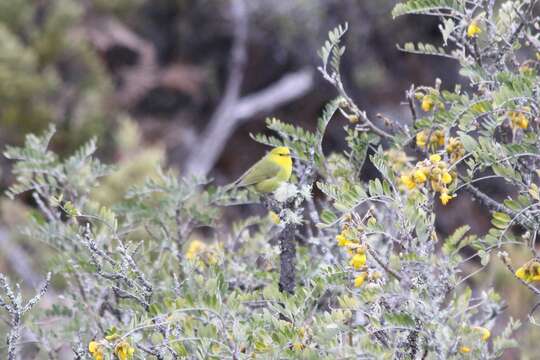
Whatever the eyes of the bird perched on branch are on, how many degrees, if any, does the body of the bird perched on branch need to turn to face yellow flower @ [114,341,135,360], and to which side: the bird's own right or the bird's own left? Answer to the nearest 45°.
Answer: approximately 135° to the bird's own right

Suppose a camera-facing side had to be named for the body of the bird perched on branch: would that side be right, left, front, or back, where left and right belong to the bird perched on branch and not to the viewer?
right

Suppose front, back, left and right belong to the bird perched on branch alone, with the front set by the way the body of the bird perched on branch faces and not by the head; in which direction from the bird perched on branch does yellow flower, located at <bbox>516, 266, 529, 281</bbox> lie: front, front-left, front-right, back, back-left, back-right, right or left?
front-right

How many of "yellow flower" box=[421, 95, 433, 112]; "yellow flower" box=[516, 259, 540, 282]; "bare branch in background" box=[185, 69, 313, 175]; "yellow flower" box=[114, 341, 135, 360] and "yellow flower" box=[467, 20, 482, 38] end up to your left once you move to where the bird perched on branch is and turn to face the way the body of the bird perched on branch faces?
1

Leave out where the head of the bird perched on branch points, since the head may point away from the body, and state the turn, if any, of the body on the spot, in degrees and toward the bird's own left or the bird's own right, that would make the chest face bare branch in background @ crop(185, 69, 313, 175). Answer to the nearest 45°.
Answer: approximately 90° to the bird's own left

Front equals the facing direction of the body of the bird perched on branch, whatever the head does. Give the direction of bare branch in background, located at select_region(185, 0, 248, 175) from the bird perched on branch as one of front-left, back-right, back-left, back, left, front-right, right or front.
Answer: left
